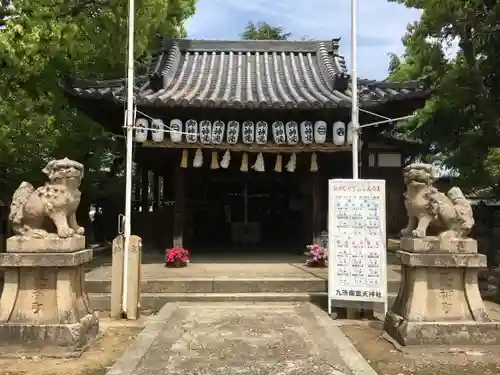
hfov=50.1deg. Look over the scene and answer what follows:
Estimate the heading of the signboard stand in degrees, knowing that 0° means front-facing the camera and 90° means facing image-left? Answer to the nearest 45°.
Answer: approximately 0°

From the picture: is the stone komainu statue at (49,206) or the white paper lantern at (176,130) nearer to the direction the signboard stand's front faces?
the stone komainu statue

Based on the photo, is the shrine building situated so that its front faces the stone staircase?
yes

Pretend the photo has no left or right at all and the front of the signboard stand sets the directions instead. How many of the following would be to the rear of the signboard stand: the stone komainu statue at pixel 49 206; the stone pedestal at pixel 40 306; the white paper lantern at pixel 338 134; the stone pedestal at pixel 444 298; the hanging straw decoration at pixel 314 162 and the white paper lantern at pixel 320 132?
3

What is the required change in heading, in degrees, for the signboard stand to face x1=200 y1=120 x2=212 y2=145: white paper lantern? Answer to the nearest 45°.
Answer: approximately 135° to its right

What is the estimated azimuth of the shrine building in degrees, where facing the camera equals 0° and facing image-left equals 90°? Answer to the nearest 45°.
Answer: approximately 0°

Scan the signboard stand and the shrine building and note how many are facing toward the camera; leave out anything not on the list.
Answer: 2

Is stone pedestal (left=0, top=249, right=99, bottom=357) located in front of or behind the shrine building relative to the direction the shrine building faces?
in front

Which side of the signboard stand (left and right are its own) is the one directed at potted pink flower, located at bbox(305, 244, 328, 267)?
back

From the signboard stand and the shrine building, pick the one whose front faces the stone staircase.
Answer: the shrine building

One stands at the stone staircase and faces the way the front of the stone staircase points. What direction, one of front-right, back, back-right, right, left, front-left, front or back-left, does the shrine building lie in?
back

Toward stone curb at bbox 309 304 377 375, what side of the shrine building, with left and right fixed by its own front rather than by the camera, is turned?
front
